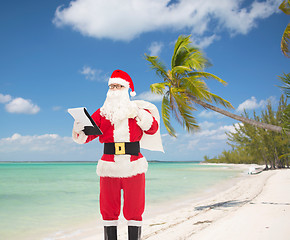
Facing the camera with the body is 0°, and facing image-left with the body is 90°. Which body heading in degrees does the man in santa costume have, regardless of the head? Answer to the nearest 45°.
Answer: approximately 0°

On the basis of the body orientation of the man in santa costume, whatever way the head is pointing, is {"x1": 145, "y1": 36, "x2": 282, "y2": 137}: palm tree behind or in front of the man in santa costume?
behind
